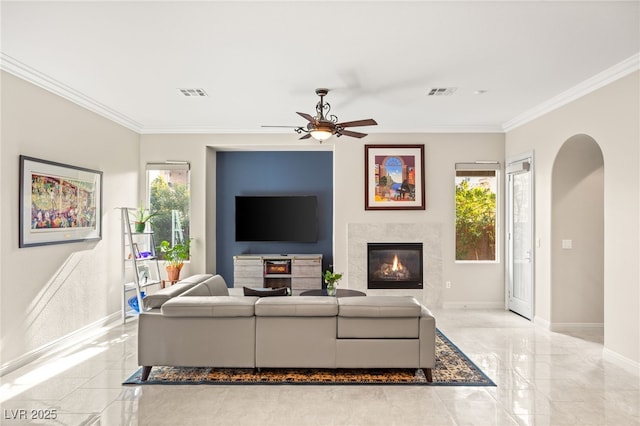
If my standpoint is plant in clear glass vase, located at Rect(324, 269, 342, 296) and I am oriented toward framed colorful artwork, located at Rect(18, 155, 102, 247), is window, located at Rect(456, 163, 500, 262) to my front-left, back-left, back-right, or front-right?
back-right

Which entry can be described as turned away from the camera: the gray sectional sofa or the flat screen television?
the gray sectional sofa

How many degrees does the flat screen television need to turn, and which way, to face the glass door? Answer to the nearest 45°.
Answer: approximately 45° to its left

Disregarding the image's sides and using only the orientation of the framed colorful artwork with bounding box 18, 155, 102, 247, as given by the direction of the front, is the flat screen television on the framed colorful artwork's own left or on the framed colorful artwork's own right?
on the framed colorful artwork's own left

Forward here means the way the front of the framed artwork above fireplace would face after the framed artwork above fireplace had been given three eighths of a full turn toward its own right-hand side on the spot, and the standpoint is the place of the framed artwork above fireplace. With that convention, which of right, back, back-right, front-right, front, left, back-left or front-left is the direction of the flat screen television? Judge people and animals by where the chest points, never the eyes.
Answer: front-left

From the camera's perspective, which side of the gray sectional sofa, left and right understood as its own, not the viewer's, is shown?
back

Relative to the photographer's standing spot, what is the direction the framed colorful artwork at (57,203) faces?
facing the viewer and to the right of the viewer

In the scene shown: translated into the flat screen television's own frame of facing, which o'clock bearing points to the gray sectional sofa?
The gray sectional sofa is roughly at 12 o'clock from the flat screen television.

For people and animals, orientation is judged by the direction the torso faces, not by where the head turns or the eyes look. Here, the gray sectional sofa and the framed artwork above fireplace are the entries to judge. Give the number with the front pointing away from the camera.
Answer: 1

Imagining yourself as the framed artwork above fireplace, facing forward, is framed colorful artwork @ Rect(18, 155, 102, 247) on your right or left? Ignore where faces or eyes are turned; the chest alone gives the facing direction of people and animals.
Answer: on your right

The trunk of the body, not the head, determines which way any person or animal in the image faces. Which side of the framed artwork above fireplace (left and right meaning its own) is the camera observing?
front

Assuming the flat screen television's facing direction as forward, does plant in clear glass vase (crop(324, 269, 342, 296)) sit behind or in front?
in front

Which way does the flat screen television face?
toward the camera

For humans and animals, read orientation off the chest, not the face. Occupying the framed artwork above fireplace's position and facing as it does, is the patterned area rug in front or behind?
in front

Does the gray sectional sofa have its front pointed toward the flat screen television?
yes
